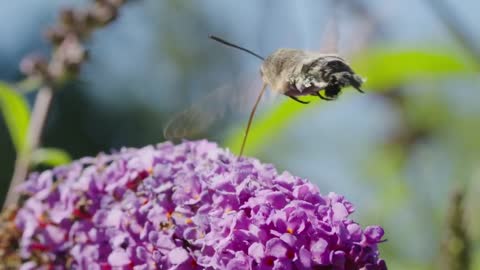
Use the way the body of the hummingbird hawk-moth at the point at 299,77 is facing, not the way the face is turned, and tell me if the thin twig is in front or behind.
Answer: in front

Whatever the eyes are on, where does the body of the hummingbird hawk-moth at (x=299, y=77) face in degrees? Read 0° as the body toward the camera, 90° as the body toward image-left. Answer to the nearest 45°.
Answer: approximately 90°
